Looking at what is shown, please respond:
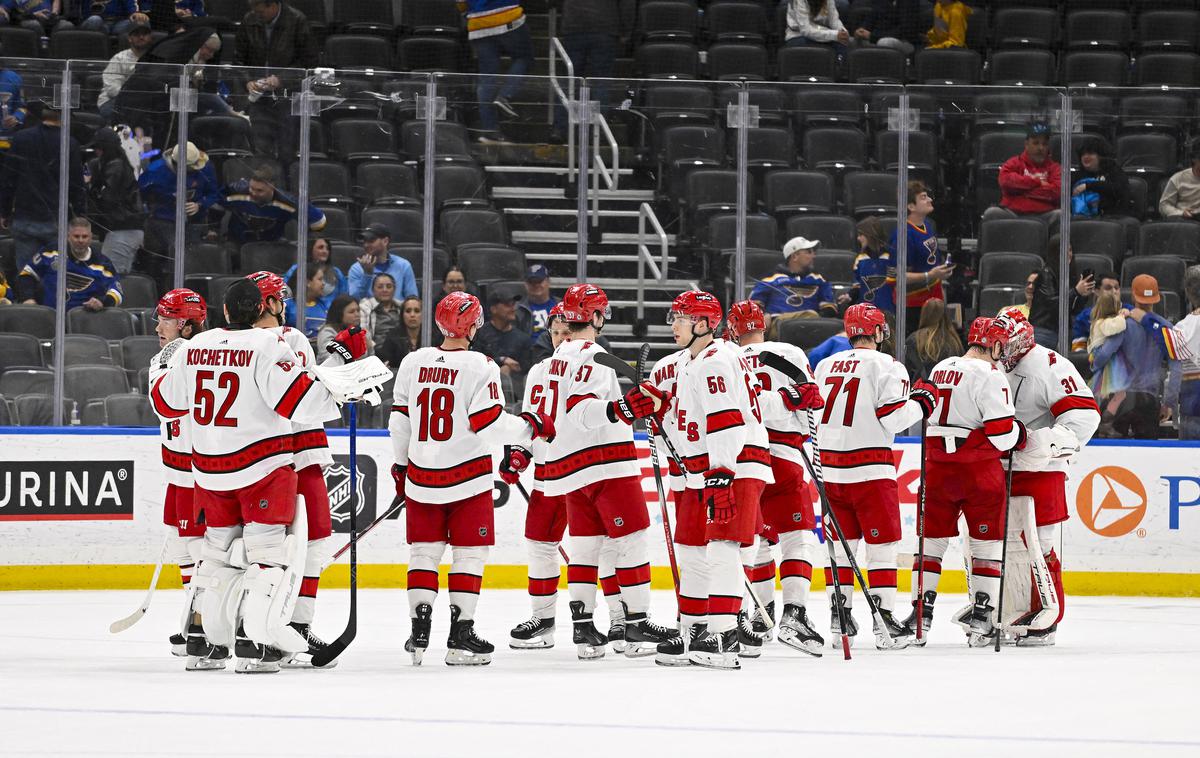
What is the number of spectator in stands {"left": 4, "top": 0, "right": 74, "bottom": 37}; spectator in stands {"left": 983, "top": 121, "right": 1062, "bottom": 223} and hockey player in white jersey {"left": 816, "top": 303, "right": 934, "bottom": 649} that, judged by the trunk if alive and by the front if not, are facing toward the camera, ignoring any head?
2

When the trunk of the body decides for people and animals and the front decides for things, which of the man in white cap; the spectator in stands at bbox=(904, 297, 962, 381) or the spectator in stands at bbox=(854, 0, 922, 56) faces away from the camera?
the spectator in stands at bbox=(904, 297, 962, 381)

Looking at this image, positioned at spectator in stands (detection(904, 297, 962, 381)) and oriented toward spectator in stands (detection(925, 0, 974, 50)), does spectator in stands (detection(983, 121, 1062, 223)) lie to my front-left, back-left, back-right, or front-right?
front-right

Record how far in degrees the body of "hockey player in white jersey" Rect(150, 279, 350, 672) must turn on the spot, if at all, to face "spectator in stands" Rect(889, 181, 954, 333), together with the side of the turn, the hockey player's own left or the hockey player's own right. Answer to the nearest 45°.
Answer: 0° — they already face them

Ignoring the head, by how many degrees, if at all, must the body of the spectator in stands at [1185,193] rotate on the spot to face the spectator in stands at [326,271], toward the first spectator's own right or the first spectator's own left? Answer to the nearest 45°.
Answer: approximately 45° to the first spectator's own right

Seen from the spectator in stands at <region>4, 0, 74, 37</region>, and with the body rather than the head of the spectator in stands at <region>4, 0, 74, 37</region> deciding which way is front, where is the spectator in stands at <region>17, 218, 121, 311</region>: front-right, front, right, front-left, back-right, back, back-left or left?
front

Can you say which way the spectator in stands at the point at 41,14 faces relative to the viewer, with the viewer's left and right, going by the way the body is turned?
facing the viewer

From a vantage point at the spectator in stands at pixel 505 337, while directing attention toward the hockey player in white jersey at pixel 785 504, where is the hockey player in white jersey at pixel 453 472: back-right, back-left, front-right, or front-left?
front-right

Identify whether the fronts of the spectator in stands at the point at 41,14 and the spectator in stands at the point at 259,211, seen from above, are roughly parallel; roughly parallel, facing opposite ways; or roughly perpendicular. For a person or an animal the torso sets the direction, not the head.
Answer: roughly parallel

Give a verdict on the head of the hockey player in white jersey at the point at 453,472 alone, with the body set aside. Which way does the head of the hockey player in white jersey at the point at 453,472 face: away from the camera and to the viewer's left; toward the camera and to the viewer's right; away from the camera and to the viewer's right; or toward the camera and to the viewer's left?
away from the camera and to the viewer's right

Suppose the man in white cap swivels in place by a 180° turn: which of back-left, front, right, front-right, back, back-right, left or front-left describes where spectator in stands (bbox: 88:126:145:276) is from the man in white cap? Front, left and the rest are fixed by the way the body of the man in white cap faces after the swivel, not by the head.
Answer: front-left

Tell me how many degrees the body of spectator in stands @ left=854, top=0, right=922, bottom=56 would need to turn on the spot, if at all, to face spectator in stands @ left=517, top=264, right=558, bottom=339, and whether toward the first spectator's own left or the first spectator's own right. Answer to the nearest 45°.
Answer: approximately 45° to the first spectator's own right

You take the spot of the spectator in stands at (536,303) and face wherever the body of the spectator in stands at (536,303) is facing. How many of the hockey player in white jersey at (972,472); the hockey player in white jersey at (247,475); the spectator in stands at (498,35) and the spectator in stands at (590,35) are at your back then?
2

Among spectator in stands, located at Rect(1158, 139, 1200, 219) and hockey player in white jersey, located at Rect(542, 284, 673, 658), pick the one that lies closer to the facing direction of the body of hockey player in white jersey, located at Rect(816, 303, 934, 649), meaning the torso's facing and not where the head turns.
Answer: the spectator in stands
